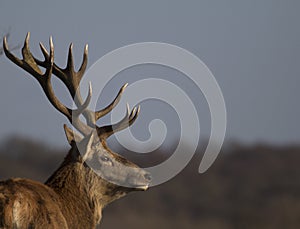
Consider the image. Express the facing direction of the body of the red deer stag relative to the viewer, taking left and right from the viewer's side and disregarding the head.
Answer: facing away from the viewer and to the right of the viewer
